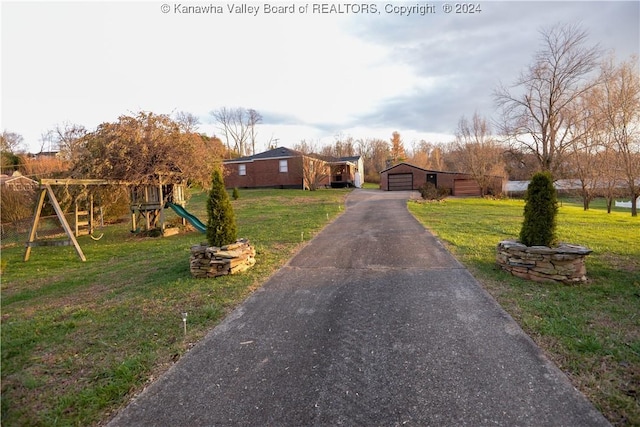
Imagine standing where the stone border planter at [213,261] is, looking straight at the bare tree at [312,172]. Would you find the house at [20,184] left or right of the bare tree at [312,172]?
left

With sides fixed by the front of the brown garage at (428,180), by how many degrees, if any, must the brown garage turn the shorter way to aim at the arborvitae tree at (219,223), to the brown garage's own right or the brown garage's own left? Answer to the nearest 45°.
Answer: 0° — it already faces it

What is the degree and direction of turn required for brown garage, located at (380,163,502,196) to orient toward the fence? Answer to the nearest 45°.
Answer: approximately 45° to its right

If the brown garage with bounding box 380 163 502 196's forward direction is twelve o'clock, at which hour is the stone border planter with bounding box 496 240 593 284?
The stone border planter is roughly at 12 o'clock from the brown garage.

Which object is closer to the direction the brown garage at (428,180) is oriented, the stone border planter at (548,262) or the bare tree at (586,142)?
the stone border planter

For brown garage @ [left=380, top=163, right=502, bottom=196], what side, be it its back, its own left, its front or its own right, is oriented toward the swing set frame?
front

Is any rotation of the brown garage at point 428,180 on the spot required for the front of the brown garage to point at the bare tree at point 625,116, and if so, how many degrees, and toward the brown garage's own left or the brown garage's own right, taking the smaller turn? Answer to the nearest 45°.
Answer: approximately 45° to the brown garage's own left

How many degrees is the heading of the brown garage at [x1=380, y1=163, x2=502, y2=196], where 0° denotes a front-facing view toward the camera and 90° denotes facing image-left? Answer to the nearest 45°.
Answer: approximately 0°

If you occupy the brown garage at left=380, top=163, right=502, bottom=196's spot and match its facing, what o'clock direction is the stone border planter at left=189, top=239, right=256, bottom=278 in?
The stone border planter is roughly at 12 o'clock from the brown garage.
